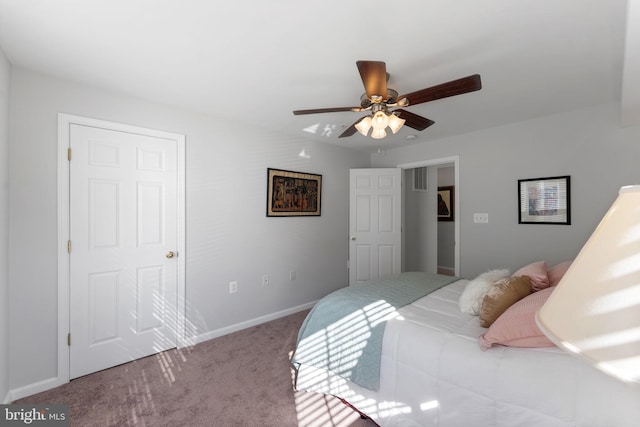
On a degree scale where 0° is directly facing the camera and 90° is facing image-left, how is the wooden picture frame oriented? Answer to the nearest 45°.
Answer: approximately 315°

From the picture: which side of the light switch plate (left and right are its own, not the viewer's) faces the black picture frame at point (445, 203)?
back

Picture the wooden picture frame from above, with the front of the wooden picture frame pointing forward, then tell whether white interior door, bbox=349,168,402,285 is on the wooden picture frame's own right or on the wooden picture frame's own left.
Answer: on the wooden picture frame's own left

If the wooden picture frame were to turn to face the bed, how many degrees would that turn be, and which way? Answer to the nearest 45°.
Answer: approximately 45° to its right

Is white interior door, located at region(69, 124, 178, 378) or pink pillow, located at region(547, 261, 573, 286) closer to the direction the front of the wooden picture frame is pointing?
the pink pillow

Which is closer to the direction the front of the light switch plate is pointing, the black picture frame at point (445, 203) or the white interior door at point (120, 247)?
the white interior door

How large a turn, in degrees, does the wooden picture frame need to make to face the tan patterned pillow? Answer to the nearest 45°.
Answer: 0° — it already faces it

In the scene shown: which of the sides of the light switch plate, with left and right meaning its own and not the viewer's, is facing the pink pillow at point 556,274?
front

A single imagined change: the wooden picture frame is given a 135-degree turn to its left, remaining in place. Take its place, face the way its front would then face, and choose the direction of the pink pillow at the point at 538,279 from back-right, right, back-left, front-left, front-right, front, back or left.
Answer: back-right

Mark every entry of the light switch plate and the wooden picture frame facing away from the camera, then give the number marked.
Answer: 0

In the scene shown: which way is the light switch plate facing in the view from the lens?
facing the viewer

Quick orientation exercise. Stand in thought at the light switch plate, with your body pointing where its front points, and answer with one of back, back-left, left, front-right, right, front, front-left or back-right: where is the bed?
front

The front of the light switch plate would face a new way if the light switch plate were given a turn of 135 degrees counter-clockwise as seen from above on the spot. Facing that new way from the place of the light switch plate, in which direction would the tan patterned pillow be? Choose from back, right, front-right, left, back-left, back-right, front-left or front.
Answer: back-right

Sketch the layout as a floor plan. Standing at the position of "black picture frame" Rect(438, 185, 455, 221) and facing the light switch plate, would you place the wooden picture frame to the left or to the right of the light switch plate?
right

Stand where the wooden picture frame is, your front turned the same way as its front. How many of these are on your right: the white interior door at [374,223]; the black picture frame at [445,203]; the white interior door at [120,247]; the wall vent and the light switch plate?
1

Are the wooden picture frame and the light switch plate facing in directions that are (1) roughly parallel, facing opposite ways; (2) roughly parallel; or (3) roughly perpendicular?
roughly perpendicular
